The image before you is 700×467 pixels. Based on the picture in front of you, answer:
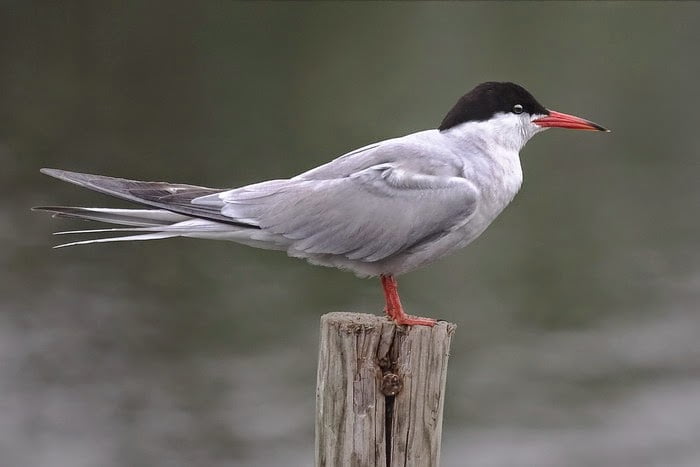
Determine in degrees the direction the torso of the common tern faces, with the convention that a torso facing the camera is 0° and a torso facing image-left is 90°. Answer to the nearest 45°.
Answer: approximately 270°
